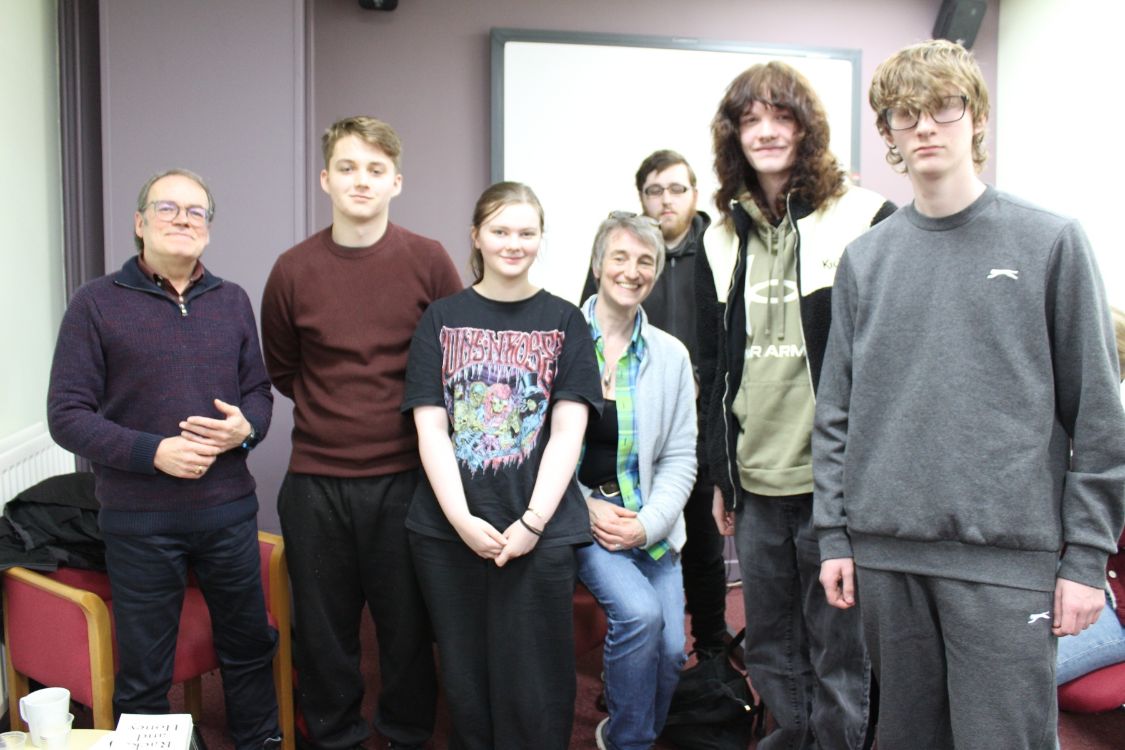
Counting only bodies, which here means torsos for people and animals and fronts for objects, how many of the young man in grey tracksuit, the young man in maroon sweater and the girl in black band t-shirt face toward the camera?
3

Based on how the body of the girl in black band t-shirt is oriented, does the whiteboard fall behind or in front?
behind

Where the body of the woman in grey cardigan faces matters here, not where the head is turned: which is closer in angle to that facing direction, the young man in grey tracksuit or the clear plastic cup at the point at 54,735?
the clear plastic cup

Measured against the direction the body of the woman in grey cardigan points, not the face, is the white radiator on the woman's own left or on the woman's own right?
on the woman's own right

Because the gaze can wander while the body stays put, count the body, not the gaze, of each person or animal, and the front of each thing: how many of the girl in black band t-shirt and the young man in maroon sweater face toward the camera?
2

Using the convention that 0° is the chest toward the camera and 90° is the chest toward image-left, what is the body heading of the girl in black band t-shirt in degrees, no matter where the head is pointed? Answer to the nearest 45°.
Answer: approximately 0°

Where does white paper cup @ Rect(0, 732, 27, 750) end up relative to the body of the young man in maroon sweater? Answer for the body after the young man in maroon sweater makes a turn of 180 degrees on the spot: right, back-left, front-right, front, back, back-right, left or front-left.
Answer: back-left

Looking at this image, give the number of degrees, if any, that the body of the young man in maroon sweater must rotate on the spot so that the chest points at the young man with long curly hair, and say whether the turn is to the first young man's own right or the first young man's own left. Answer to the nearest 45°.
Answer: approximately 90° to the first young man's own left
